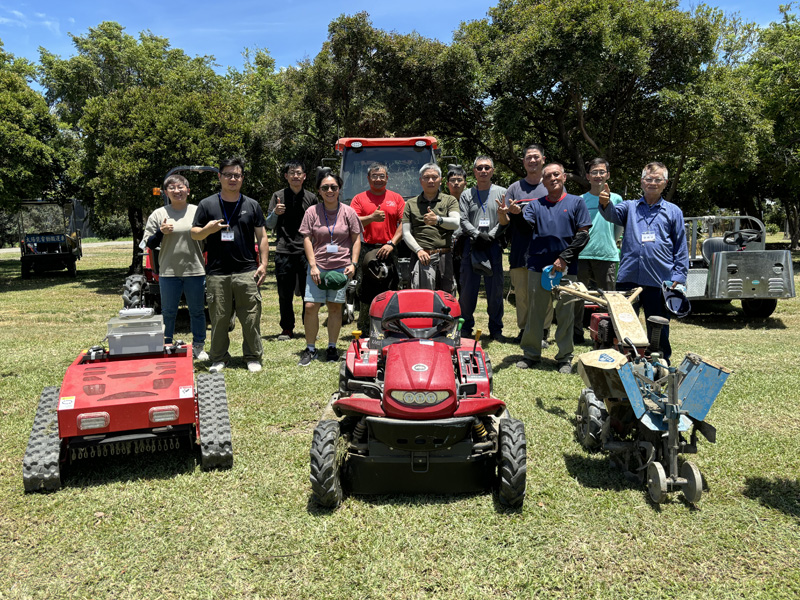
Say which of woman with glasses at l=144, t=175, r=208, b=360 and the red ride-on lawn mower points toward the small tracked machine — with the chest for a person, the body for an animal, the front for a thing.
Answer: the woman with glasses

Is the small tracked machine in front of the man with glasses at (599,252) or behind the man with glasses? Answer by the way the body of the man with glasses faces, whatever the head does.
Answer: in front

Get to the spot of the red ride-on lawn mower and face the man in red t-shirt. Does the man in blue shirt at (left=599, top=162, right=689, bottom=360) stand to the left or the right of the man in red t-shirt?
right

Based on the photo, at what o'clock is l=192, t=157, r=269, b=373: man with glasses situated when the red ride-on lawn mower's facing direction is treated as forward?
The man with glasses is roughly at 5 o'clock from the red ride-on lawn mower.

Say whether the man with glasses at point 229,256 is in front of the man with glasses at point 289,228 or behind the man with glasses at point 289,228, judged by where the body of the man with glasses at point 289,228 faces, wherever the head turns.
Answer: in front

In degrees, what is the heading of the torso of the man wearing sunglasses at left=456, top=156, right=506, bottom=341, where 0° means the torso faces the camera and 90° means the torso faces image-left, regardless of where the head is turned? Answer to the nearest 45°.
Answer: approximately 0°

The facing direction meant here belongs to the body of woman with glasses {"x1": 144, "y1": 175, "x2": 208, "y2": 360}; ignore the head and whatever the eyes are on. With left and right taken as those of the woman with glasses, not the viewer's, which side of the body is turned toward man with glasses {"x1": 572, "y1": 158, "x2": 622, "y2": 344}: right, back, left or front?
left

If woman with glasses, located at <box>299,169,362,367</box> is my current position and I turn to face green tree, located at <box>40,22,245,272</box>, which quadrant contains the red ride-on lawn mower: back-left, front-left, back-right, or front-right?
back-left

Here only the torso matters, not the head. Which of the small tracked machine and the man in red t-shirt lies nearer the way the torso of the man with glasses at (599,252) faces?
the small tracked machine

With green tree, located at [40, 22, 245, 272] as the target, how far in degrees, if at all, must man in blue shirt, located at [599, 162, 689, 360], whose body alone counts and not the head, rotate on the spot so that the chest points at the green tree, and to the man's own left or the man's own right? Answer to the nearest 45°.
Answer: approximately 135° to the man's own right
